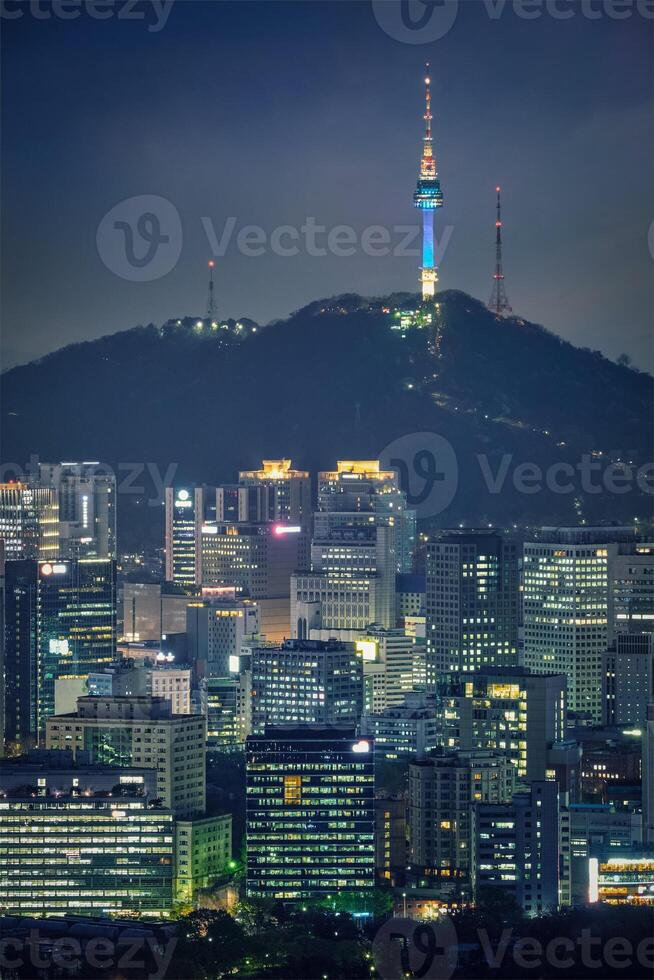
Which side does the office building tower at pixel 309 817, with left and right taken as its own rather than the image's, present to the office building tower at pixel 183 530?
back

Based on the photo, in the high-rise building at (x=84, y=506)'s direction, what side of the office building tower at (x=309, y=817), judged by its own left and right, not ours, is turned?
back

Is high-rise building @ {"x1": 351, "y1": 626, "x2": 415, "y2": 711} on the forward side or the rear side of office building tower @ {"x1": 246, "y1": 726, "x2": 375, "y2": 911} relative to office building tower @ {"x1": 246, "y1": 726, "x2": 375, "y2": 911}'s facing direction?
on the rear side

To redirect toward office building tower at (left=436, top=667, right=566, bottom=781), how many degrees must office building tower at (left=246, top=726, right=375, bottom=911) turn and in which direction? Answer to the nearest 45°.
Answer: approximately 135° to its left

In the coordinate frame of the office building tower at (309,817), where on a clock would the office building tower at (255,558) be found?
the office building tower at (255,558) is roughly at 6 o'clock from the office building tower at (309,817).

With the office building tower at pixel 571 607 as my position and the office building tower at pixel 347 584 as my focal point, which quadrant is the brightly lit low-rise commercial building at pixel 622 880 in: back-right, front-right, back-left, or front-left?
back-left

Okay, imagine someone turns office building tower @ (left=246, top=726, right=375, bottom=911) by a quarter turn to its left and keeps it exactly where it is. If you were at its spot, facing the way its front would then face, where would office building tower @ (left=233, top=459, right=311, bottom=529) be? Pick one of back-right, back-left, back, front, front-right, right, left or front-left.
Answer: left

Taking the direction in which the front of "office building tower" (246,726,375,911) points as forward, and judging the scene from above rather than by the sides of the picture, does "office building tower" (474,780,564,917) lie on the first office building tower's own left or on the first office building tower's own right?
on the first office building tower's own left

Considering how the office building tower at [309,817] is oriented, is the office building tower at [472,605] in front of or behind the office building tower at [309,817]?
behind

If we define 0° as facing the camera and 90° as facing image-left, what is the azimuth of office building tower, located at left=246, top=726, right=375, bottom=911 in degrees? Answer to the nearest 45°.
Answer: approximately 0°

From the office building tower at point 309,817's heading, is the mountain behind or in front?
behind

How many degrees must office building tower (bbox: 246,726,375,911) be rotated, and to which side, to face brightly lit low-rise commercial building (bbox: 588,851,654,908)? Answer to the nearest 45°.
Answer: approximately 90° to its left
